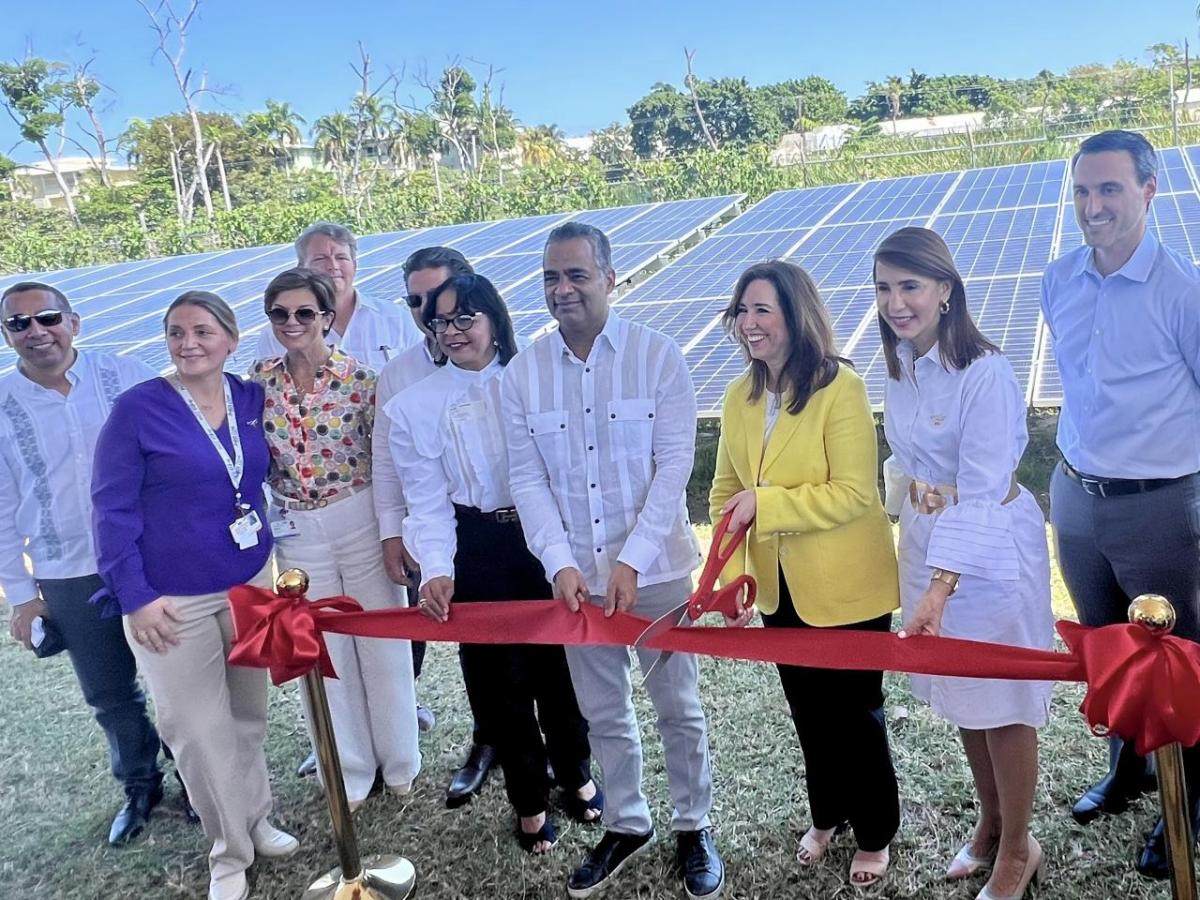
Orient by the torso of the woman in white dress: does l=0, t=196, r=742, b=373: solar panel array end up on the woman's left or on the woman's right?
on the woman's right

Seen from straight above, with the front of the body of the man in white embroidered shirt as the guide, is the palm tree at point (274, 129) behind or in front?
behind

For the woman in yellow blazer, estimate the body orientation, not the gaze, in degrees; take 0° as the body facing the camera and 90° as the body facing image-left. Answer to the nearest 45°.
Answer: approximately 45°

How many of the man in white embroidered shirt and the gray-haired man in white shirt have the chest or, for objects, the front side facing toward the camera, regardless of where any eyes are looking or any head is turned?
2

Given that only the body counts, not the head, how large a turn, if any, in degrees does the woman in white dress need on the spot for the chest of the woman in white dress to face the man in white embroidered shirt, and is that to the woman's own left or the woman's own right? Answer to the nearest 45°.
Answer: approximately 45° to the woman's own right

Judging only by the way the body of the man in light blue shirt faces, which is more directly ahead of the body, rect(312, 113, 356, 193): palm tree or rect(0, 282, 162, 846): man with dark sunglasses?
the man with dark sunglasses

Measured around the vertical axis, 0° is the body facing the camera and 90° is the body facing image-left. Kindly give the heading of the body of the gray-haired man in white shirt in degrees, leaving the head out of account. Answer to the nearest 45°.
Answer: approximately 0°
